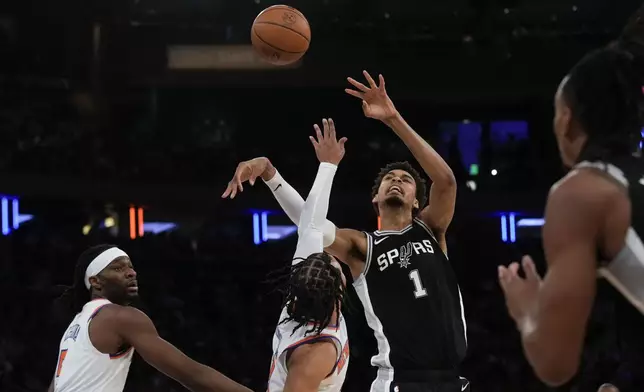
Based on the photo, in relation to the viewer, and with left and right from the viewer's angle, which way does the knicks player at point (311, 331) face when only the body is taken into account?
facing away from the viewer and to the right of the viewer

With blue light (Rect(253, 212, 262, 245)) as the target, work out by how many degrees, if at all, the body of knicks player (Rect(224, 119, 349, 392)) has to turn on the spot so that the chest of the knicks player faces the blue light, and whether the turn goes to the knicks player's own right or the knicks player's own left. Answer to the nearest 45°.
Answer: approximately 45° to the knicks player's own left

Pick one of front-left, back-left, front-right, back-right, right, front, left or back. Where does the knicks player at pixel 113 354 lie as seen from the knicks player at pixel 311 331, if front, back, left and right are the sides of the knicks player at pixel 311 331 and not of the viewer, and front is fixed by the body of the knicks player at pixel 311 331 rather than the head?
back-left

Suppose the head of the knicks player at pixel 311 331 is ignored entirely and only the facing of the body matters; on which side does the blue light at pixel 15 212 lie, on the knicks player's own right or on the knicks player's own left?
on the knicks player's own left
